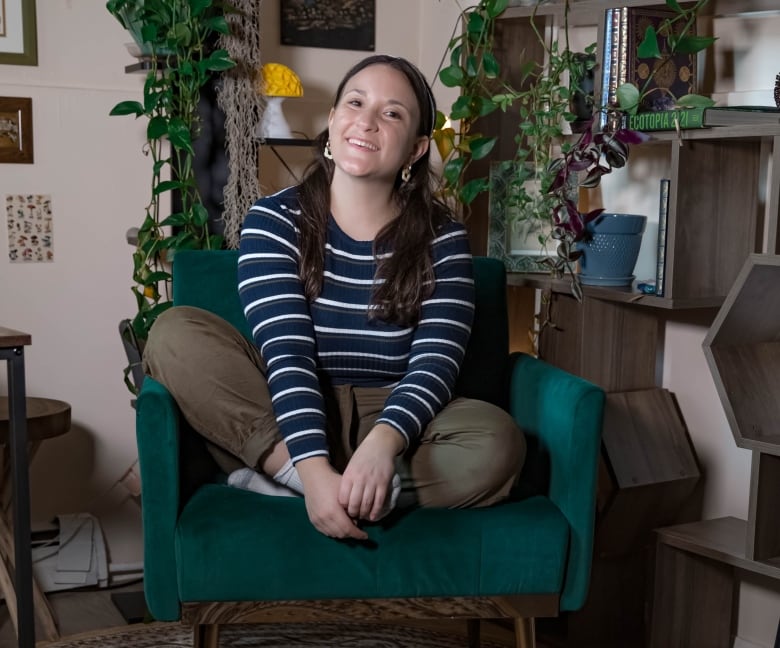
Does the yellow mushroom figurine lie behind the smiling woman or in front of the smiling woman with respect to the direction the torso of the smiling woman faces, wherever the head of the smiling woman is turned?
behind

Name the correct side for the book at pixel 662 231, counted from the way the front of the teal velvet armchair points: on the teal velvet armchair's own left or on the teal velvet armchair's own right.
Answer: on the teal velvet armchair's own left

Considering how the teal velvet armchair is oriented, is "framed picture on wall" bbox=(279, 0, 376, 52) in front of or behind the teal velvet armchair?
behind

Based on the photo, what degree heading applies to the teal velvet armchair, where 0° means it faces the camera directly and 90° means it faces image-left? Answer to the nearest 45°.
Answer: approximately 0°

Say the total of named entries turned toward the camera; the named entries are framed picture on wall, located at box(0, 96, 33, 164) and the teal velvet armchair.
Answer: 2

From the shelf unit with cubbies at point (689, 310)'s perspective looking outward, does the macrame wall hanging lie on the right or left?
on its right

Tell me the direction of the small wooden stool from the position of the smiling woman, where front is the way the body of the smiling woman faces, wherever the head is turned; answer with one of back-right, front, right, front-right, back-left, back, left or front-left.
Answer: back-right

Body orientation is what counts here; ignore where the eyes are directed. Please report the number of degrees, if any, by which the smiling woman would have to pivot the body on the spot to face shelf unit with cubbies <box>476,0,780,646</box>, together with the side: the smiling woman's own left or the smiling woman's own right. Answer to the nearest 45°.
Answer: approximately 135° to the smiling woman's own left

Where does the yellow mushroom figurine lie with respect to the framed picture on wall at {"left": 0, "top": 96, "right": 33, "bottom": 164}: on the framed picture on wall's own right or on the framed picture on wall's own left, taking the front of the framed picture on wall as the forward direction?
on the framed picture on wall's own left

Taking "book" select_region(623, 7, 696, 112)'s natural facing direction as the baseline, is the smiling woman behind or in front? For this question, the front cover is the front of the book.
in front

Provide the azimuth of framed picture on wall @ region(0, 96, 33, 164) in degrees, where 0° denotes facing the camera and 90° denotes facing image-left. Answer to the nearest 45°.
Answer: approximately 0°
